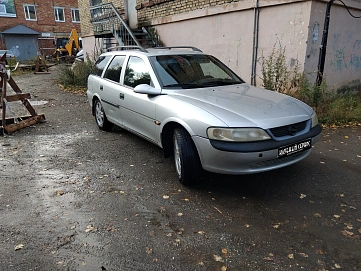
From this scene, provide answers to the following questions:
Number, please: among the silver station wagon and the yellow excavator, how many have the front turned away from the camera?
0

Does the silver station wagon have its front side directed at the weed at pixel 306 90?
no

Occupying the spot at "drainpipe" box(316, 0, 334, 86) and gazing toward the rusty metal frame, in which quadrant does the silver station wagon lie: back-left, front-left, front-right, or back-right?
front-left

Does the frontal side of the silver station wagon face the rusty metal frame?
no

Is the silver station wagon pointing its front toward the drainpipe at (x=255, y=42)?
no

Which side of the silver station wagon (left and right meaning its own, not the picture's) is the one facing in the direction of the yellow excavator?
back

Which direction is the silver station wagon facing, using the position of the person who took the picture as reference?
facing the viewer and to the right of the viewer

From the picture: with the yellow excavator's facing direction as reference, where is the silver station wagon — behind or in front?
in front
